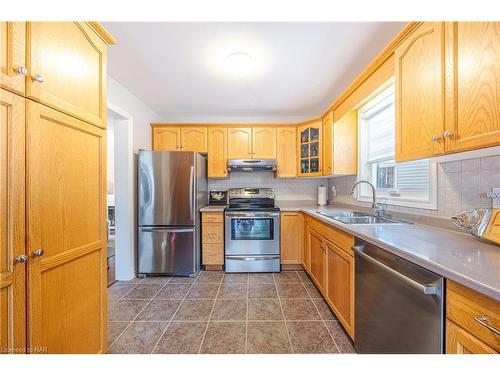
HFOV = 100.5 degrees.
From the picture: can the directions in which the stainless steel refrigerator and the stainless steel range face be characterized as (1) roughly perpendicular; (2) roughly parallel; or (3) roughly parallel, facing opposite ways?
roughly parallel

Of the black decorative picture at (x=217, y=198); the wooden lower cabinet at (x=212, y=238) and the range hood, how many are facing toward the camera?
3

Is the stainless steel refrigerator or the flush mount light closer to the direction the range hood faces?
the flush mount light

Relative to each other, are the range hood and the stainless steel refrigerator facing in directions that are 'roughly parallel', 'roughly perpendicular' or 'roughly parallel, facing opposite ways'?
roughly parallel

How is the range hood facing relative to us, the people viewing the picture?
facing the viewer

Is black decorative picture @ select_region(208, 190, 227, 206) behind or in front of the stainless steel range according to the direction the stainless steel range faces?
behind

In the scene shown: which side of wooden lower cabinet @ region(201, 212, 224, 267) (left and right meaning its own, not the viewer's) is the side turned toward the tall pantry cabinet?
front

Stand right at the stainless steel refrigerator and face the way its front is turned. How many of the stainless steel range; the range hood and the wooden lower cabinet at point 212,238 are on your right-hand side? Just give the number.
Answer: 0

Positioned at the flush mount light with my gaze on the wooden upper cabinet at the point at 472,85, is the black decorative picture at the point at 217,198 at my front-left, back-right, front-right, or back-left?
back-left

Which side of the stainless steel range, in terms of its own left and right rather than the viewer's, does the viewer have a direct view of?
front

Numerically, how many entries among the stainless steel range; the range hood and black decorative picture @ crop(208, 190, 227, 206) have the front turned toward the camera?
3

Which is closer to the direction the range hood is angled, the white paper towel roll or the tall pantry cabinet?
the tall pantry cabinet

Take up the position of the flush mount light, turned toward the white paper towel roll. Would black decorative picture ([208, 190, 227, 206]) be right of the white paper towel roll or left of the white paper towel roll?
left

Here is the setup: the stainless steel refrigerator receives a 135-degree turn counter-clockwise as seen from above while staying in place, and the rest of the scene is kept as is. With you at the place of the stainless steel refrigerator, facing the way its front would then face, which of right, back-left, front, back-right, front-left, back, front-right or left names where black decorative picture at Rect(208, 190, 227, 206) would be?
front
